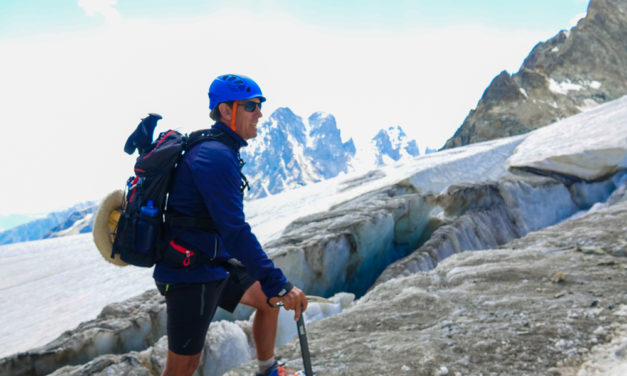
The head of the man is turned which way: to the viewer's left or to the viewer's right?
to the viewer's right

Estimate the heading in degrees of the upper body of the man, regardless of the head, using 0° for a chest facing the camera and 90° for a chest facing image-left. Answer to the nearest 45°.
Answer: approximately 270°
